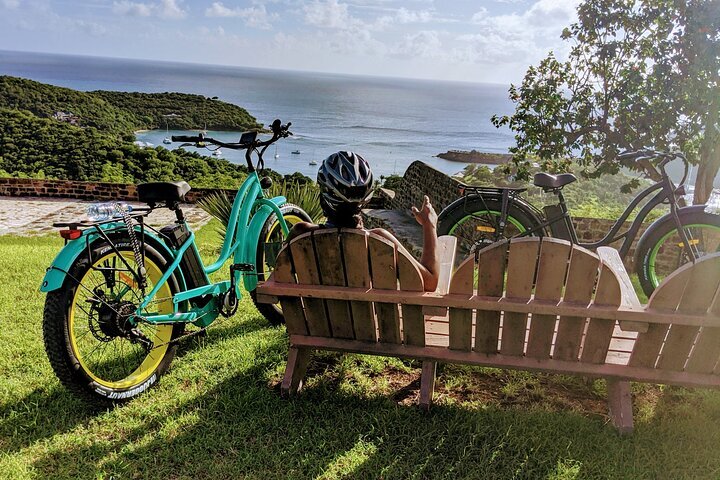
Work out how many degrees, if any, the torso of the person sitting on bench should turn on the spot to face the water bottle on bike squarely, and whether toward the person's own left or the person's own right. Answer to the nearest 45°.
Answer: approximately 90° to the person's own left

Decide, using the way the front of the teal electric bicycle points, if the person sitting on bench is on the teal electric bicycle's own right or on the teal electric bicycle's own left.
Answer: on the teal electric bicycle's own right

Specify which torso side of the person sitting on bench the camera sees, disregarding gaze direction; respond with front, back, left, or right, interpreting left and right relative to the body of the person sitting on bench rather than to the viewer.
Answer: back

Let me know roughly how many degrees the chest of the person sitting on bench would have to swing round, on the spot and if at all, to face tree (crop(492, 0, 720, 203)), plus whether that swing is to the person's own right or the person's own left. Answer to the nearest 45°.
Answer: approximately 45° to the person's own right

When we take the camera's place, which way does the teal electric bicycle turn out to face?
facing away from the viewer and to the right of the viewer

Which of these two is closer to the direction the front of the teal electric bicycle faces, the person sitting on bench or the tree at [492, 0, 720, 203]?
the tree

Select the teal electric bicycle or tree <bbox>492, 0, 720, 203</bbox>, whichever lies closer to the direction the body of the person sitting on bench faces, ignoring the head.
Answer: the tree
